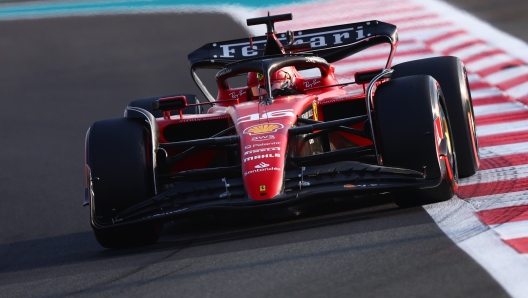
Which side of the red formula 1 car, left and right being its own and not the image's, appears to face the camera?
front
